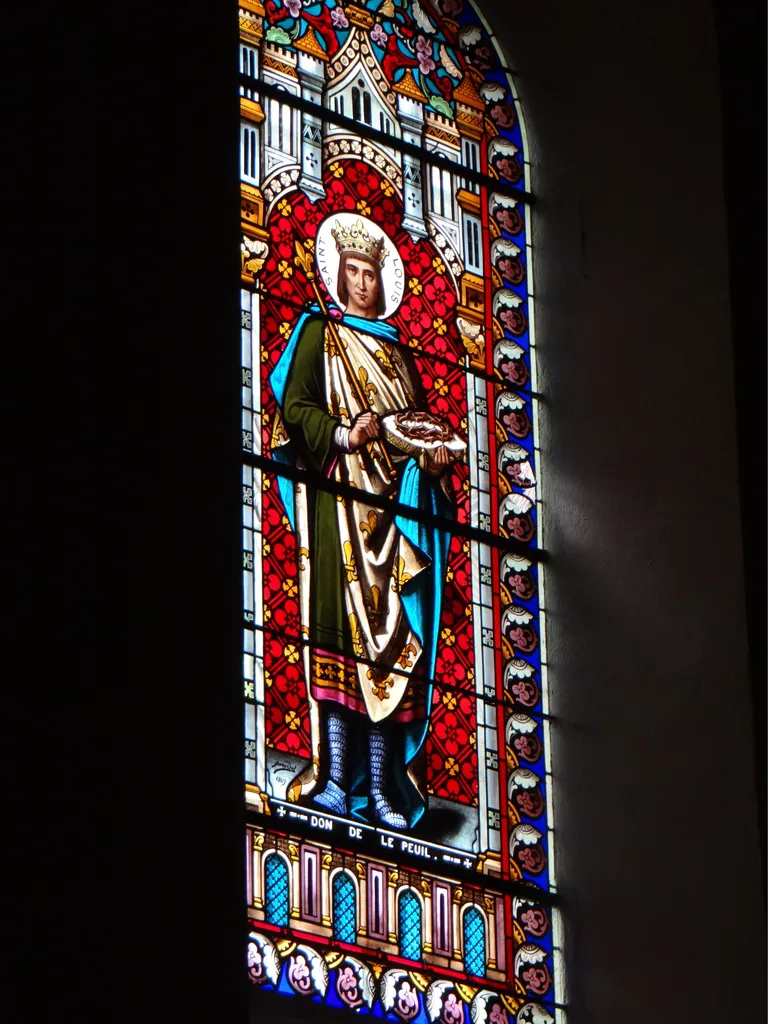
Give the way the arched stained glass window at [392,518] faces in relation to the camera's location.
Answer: facing the viewer and to the right of the viewer
